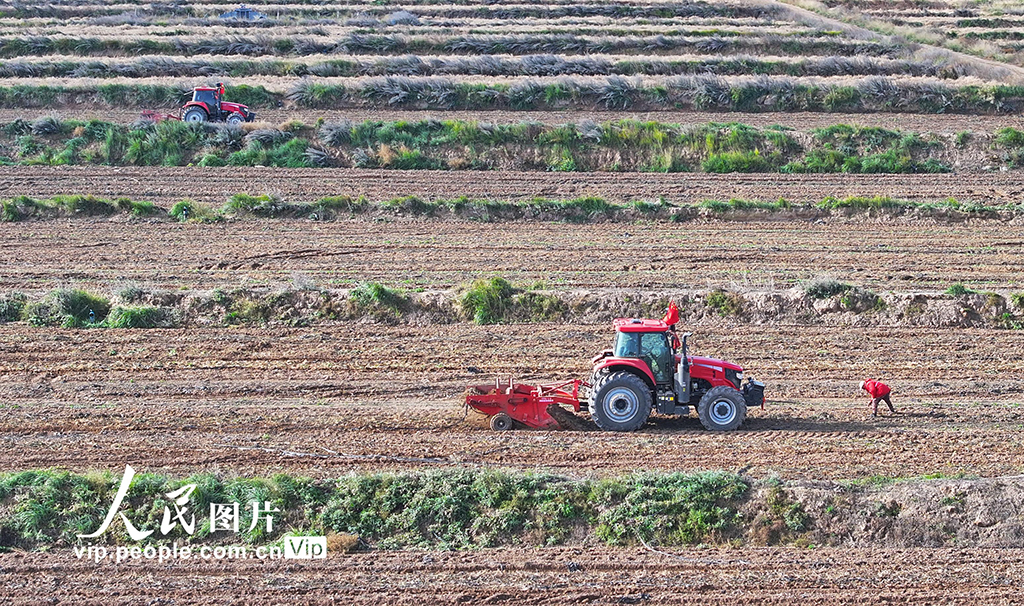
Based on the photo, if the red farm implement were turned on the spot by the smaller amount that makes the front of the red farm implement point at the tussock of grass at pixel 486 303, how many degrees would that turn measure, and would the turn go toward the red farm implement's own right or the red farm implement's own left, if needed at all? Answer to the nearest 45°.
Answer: approximately 90° to the red farm implement's own left

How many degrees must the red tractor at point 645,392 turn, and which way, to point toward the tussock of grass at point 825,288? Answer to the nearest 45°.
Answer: approximately 45° to its left

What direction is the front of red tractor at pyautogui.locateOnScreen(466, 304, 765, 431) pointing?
to the viewer's right

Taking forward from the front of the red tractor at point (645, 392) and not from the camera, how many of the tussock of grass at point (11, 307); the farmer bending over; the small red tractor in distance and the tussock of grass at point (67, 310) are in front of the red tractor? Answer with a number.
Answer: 1

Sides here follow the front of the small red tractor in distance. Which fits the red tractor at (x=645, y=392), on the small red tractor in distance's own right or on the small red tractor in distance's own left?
on the small red tractor in distance's own right

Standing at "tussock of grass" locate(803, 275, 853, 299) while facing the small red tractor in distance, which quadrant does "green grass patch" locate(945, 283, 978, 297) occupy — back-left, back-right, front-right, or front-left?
back-right

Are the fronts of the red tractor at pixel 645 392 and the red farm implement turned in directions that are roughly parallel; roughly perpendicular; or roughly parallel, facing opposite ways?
roughly parallel

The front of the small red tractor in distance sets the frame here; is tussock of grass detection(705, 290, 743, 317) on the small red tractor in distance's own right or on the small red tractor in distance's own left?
on the small red tractor in distance's own right

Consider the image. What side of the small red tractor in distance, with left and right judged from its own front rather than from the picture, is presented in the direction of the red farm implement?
right

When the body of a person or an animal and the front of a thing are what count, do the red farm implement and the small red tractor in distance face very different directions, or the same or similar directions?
same or similar directions

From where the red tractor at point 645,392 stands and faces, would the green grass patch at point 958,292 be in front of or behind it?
in front

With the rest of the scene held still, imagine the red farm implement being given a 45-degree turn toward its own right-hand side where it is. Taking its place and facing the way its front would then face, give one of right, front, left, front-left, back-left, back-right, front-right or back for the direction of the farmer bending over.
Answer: front-left

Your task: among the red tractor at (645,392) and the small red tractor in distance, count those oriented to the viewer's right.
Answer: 2

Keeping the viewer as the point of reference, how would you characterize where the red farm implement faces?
facing to the right of the viewer

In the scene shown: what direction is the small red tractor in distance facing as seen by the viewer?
to the viewer's right

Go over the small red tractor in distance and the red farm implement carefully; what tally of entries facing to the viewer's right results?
2
